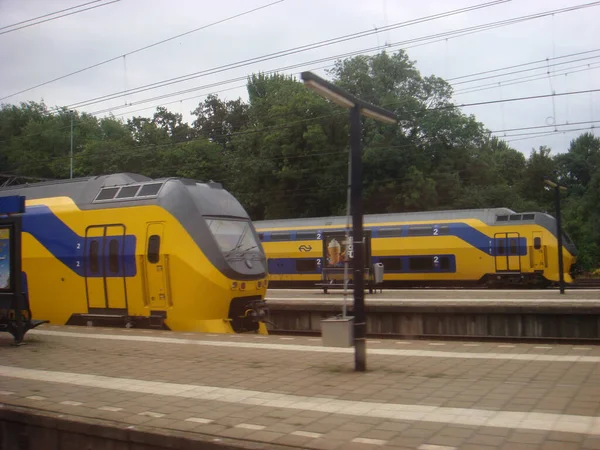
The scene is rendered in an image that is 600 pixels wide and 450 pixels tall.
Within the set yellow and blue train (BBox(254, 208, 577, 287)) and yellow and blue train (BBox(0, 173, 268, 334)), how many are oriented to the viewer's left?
0

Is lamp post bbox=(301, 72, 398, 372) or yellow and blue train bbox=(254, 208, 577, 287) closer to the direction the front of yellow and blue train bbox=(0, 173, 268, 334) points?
the lamp post

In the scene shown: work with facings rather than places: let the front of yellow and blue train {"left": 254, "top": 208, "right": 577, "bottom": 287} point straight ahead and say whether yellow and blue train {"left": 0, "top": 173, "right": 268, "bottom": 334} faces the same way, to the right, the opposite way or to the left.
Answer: the same way

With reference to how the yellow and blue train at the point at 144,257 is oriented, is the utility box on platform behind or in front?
in front

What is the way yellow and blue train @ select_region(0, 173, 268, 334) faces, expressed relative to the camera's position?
facing the viewer and to the right of the viewer

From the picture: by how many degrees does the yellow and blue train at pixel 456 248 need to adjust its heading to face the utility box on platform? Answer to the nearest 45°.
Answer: approximately 90° to its right

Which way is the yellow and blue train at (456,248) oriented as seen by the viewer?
to the viewer's right

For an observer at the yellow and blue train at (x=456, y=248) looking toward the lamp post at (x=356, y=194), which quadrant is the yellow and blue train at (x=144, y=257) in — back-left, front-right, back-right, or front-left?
front-right

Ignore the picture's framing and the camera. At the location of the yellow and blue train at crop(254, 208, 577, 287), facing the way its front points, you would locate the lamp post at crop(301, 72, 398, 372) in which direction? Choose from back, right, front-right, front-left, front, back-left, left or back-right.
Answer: right

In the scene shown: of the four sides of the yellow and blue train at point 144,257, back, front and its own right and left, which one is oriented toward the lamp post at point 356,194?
front

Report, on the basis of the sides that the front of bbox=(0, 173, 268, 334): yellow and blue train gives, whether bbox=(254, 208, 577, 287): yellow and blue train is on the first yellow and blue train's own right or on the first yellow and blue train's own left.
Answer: on the first yellow and blue train's own left

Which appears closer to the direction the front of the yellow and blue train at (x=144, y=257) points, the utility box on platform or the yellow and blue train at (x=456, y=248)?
the utility box on platform
